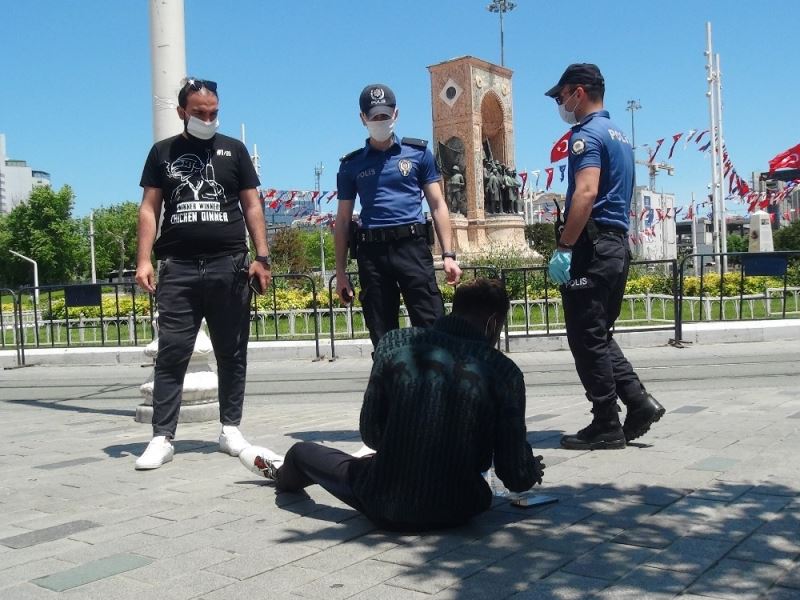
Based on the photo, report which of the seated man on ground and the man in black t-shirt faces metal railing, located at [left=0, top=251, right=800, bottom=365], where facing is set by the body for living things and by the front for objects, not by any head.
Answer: the seated man on ground

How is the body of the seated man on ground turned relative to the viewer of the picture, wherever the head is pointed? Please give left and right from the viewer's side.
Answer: facing away from the viewer

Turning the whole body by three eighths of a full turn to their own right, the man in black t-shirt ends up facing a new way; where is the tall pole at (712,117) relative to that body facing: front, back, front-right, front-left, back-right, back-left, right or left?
right

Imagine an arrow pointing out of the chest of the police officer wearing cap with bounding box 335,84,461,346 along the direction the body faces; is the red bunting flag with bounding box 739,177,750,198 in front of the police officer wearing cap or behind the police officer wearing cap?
behind

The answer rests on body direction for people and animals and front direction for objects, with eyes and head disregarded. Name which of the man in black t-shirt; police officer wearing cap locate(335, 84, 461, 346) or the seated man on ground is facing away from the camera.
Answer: the seated man on ground

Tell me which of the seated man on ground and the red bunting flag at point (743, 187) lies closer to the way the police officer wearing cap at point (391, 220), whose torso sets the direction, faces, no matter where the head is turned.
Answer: the seated man on ground

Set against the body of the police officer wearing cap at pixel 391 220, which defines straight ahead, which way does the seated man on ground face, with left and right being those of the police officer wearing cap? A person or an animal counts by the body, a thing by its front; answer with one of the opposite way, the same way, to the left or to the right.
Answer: the opposite way

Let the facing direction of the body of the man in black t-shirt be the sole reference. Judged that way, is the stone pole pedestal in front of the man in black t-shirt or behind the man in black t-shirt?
behind

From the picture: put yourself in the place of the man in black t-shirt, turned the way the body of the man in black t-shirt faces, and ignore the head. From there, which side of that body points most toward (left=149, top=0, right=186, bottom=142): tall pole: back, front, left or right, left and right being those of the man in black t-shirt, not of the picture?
back

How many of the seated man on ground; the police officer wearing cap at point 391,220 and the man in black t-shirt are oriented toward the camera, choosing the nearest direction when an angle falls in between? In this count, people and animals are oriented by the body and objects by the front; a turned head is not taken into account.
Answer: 2

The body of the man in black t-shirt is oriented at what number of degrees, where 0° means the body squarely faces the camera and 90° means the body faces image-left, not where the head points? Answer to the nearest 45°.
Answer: approximately 0°

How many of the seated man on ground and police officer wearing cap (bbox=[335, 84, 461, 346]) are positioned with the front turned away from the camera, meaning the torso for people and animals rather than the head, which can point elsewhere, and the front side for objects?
1

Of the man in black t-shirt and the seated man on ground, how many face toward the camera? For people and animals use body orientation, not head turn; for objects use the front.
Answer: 1
